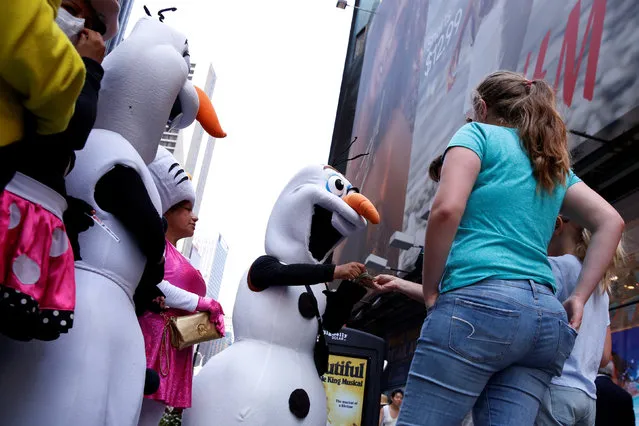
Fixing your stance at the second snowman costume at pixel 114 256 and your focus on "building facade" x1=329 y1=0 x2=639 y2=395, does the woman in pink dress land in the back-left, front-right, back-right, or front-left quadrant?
front-left

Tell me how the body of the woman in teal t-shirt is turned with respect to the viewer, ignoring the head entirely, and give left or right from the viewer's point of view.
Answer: facing away from the viewer and to the left of the viewer

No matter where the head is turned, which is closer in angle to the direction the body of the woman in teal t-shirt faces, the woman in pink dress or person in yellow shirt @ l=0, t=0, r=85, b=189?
the woman in pink dress

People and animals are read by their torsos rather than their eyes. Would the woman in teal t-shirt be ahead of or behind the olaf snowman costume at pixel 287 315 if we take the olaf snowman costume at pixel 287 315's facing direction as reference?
ahead

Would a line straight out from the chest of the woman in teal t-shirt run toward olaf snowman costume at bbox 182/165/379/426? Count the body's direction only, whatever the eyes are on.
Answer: yes

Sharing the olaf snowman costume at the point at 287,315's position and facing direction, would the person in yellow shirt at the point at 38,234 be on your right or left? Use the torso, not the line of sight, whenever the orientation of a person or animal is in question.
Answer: on your right

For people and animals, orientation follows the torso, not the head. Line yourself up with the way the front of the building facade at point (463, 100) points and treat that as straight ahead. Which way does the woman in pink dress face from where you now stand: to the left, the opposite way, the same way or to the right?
the opposite way

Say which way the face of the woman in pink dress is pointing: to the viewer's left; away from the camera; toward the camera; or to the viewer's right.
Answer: to the viewer's right

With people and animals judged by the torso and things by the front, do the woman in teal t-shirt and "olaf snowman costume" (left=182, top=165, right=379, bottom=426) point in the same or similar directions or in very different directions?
very different directions

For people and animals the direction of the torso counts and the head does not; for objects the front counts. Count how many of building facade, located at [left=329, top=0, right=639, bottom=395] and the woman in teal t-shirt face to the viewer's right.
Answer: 0
